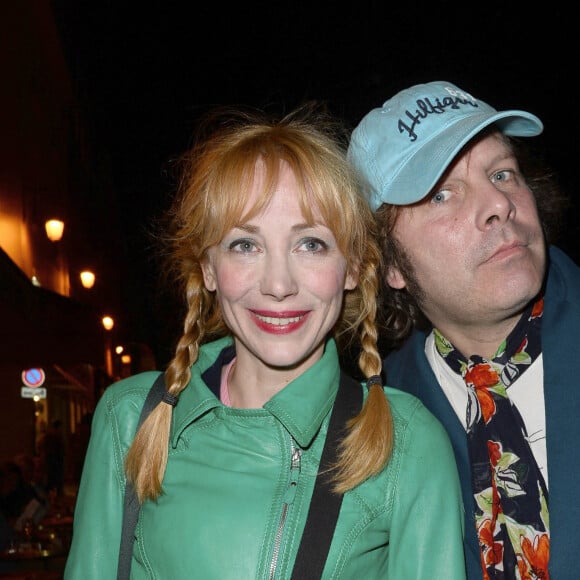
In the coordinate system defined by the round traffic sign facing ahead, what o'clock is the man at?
The man is roughly at 12 o'clock from the round traffic sign.

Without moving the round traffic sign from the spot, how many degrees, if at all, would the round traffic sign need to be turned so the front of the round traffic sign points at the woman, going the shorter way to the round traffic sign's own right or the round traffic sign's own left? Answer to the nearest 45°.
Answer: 0° — it already faces them

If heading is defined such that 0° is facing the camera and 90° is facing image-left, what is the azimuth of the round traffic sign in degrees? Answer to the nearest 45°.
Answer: approximately 0°

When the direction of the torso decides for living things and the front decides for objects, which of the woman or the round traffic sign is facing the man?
the round traffic sign

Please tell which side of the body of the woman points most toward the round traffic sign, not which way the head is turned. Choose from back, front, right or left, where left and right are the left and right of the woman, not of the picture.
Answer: back

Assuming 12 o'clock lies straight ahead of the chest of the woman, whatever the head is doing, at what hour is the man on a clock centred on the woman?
The man is roughly at 8 o'clock from the woman.

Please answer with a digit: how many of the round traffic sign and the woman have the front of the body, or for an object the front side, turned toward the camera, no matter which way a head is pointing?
2
